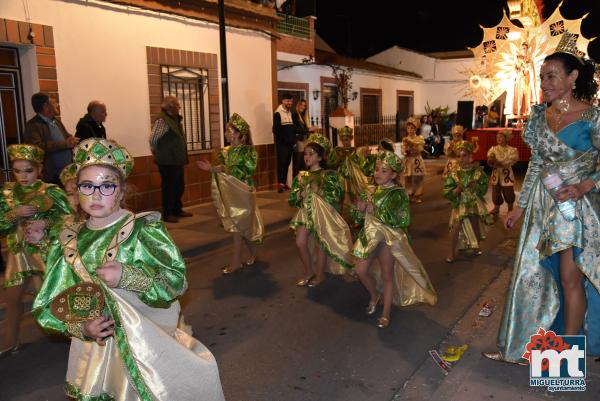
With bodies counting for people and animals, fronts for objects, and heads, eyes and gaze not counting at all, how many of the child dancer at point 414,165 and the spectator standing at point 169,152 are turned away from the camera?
0

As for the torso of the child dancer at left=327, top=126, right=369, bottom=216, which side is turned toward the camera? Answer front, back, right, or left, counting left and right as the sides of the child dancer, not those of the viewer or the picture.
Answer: front

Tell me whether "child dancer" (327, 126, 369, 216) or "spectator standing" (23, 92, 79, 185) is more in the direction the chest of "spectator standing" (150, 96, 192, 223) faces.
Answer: the child dancer

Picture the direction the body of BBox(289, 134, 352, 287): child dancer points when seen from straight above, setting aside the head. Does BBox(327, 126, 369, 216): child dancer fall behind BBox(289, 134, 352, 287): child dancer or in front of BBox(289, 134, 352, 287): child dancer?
behind

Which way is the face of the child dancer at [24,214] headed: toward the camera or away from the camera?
toward the camera

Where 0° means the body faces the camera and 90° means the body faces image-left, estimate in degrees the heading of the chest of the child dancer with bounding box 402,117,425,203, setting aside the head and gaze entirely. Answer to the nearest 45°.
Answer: approximately 45°

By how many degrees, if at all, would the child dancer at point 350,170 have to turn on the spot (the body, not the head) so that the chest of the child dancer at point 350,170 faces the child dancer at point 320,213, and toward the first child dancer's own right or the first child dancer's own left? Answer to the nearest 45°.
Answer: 0° — they already face them

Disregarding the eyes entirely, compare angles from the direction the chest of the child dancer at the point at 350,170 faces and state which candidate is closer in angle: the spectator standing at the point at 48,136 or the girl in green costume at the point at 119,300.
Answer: the girl in green costume

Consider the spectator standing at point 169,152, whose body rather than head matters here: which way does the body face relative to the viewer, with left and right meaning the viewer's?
facing the viewer and to the right of the viewer

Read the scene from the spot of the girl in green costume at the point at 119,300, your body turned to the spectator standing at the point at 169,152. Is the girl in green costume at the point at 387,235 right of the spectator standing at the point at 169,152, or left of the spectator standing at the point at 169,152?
right

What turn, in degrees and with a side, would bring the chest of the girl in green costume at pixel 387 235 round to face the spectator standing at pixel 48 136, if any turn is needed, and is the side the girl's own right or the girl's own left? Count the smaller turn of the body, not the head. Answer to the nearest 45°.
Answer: approximately 45° to the girl's own right

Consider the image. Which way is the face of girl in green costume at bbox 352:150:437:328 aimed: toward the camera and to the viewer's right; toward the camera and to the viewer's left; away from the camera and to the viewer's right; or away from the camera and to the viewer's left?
toward the camera and to the viewer's left

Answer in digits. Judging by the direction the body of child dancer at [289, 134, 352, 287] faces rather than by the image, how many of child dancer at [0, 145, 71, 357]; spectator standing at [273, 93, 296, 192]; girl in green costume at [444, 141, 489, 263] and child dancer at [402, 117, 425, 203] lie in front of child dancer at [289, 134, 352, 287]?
1

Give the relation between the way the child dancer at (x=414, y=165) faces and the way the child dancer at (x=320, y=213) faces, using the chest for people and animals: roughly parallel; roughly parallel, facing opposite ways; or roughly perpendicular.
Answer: roughly parallel

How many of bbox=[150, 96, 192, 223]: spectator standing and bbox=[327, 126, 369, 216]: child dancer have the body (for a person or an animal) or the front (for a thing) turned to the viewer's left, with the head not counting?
0
